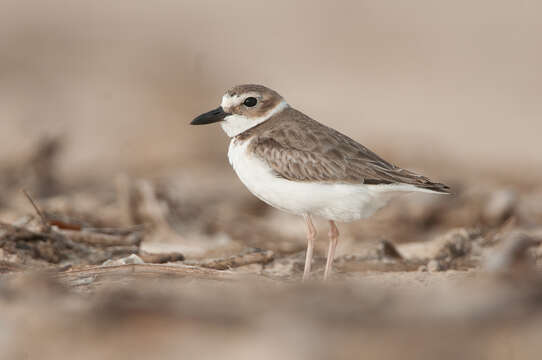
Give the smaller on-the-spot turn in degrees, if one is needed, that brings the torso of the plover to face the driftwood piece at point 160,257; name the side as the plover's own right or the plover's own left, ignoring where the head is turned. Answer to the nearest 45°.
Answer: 0° — it already faces it

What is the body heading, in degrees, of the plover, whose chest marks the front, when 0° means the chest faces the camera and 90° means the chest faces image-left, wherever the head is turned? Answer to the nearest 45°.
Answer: approximately 90°

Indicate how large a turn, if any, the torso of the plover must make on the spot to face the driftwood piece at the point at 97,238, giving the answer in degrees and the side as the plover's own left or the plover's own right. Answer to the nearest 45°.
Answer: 0° — it already faces it

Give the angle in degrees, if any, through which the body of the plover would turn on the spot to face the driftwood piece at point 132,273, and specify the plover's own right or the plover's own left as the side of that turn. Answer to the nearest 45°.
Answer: approximately 45° to the plover's own left

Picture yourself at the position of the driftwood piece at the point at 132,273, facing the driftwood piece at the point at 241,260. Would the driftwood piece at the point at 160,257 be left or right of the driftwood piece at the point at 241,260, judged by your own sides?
left
